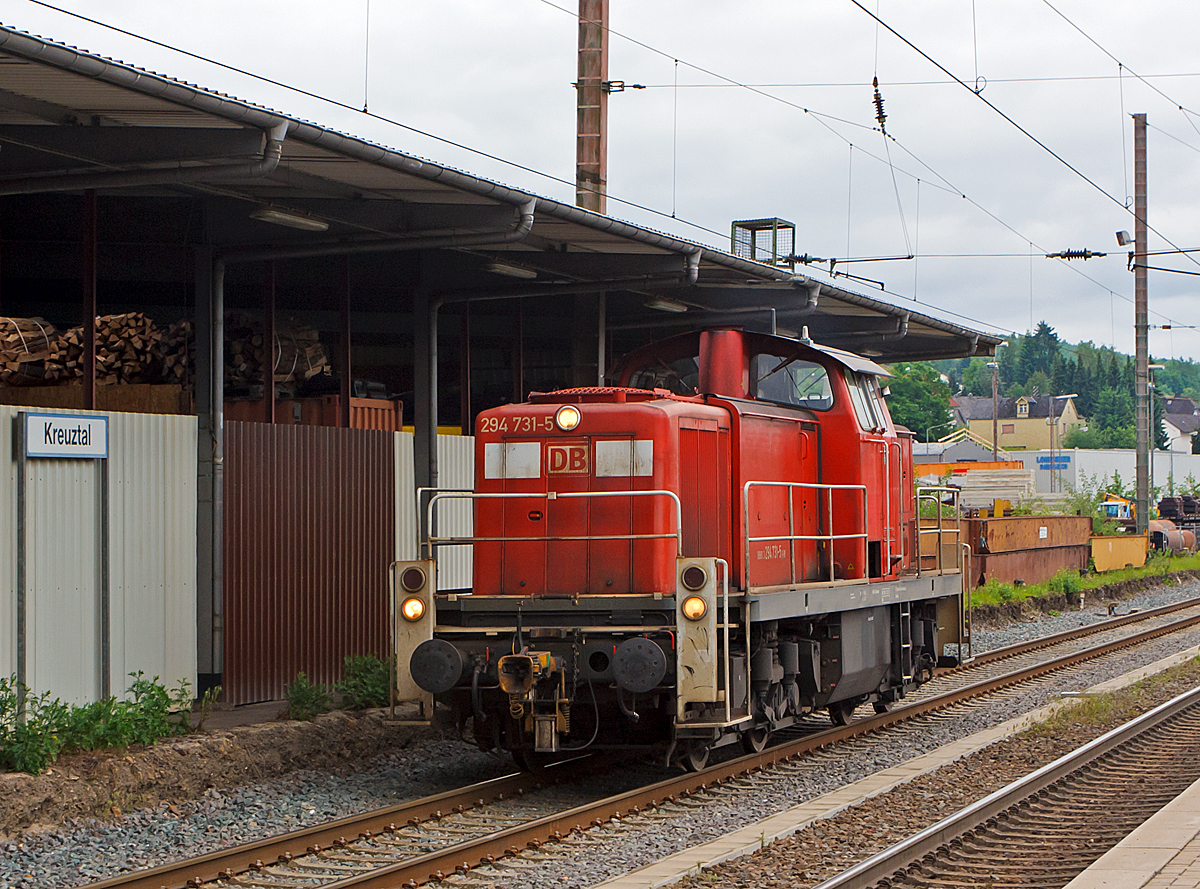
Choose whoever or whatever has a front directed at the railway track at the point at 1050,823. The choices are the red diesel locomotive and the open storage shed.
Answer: the open storage shed

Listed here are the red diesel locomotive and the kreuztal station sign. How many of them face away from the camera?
0

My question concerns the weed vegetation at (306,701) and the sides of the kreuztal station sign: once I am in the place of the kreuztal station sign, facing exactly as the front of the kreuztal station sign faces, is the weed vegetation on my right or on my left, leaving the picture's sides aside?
on my left

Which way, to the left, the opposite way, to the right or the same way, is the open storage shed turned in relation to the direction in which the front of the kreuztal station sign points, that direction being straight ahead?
the same way

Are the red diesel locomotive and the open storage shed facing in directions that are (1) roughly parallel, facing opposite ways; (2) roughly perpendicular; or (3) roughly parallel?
roughly perpendicular

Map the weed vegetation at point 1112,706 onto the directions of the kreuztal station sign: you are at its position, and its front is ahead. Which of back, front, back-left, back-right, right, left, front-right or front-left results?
front-left

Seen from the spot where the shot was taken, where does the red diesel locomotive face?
facing the viewer and to the left of the viewer

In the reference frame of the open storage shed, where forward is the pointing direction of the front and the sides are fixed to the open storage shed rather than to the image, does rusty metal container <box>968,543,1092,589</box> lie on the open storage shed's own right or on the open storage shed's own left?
on the open storage shed's own left

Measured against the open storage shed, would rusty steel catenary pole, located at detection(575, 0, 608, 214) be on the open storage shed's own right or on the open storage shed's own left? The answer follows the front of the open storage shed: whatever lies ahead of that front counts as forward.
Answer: on the open storage shed's own left

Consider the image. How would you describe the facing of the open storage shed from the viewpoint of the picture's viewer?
facing the viewer and to the right of the viewer

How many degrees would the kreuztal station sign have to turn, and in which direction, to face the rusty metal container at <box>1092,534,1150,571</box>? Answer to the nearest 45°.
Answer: approximately 90° to its left

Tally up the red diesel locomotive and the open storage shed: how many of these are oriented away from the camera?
0

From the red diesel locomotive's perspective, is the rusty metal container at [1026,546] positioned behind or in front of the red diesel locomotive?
behind
